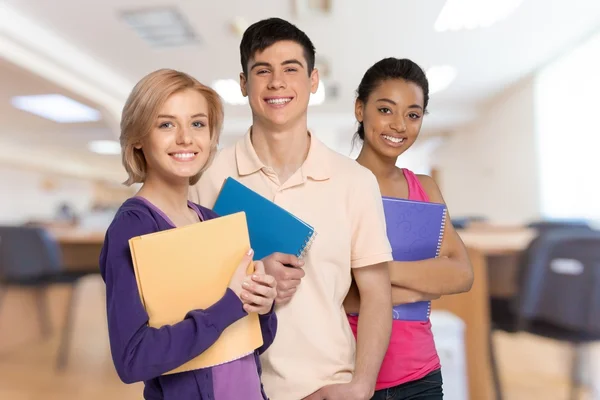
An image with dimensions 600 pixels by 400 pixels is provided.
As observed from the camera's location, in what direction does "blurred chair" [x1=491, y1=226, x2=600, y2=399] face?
facing away from the viewer and to the left of the viewer

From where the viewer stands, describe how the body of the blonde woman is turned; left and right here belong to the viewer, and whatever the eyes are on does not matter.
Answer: facing the viewer and to the right of the viewer

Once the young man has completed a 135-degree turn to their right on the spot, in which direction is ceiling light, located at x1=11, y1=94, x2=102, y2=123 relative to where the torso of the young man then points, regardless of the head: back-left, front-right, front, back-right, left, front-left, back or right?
front

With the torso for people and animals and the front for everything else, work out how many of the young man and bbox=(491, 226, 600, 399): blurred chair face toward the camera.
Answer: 1

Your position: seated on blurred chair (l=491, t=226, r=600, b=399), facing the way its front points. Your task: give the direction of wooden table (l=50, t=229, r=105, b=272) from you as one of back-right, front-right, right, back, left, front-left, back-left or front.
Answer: front-left

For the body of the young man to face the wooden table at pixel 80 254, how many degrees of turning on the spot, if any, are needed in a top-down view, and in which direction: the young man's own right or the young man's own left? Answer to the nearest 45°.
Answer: approximately 135° to the young man's own right

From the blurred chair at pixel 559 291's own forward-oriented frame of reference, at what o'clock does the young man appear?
The young man is roughly at 8 o'clock from the blurred chair.
